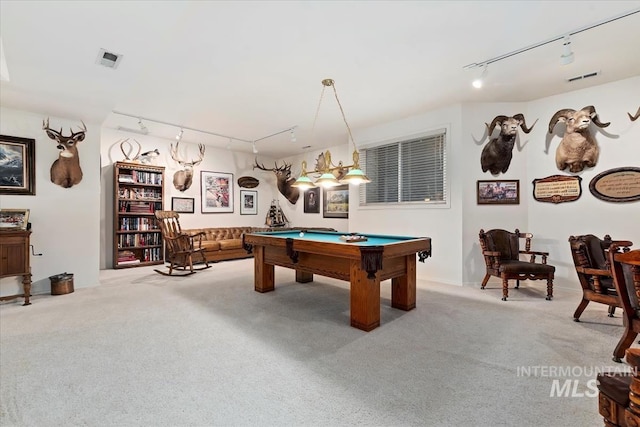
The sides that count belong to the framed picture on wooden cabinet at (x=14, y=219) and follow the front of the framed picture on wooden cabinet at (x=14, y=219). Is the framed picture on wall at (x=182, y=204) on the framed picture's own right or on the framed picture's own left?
on the framed picture's own left

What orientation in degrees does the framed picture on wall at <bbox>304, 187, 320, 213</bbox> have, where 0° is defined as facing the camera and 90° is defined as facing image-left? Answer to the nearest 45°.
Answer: approximately 45°

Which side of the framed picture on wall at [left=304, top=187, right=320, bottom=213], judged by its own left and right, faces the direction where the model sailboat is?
right

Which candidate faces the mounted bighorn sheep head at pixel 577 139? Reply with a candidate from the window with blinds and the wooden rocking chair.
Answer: the wooden rocking chair

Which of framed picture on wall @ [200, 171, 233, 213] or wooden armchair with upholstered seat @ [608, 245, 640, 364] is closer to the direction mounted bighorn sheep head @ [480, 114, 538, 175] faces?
the wooden armchair with upholstered seat

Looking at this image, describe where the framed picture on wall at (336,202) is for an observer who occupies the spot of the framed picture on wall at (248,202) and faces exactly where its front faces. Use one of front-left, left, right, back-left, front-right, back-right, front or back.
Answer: front-left

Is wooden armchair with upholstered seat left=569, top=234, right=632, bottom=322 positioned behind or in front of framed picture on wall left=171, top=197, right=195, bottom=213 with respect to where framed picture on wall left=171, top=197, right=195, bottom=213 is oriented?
in front

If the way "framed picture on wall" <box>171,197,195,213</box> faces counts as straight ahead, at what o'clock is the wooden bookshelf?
The wooden bookshelf is roughly at 2 o'clock from the framed picture on wall.

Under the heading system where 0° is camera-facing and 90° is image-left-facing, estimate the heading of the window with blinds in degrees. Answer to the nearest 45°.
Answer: approximately 45°
